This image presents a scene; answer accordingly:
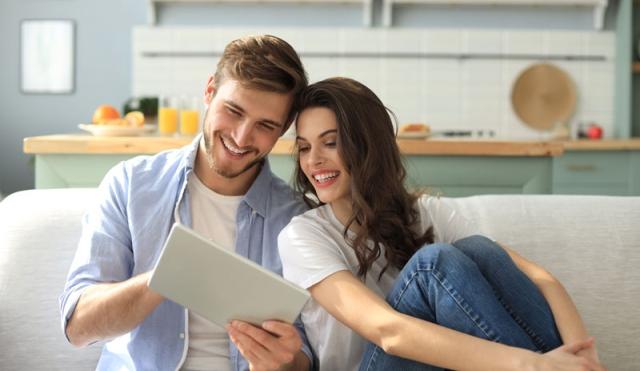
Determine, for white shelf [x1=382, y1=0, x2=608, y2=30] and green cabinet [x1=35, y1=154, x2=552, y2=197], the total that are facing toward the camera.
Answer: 2

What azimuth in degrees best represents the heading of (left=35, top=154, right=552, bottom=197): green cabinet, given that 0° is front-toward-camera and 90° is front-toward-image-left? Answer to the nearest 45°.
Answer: approximately 0°

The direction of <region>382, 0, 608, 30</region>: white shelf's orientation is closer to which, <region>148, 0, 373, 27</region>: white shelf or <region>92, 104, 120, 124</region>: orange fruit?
the orange fruit

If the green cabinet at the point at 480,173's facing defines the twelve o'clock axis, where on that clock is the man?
The man is roughly at 1 o'clock from the green cabinet.
